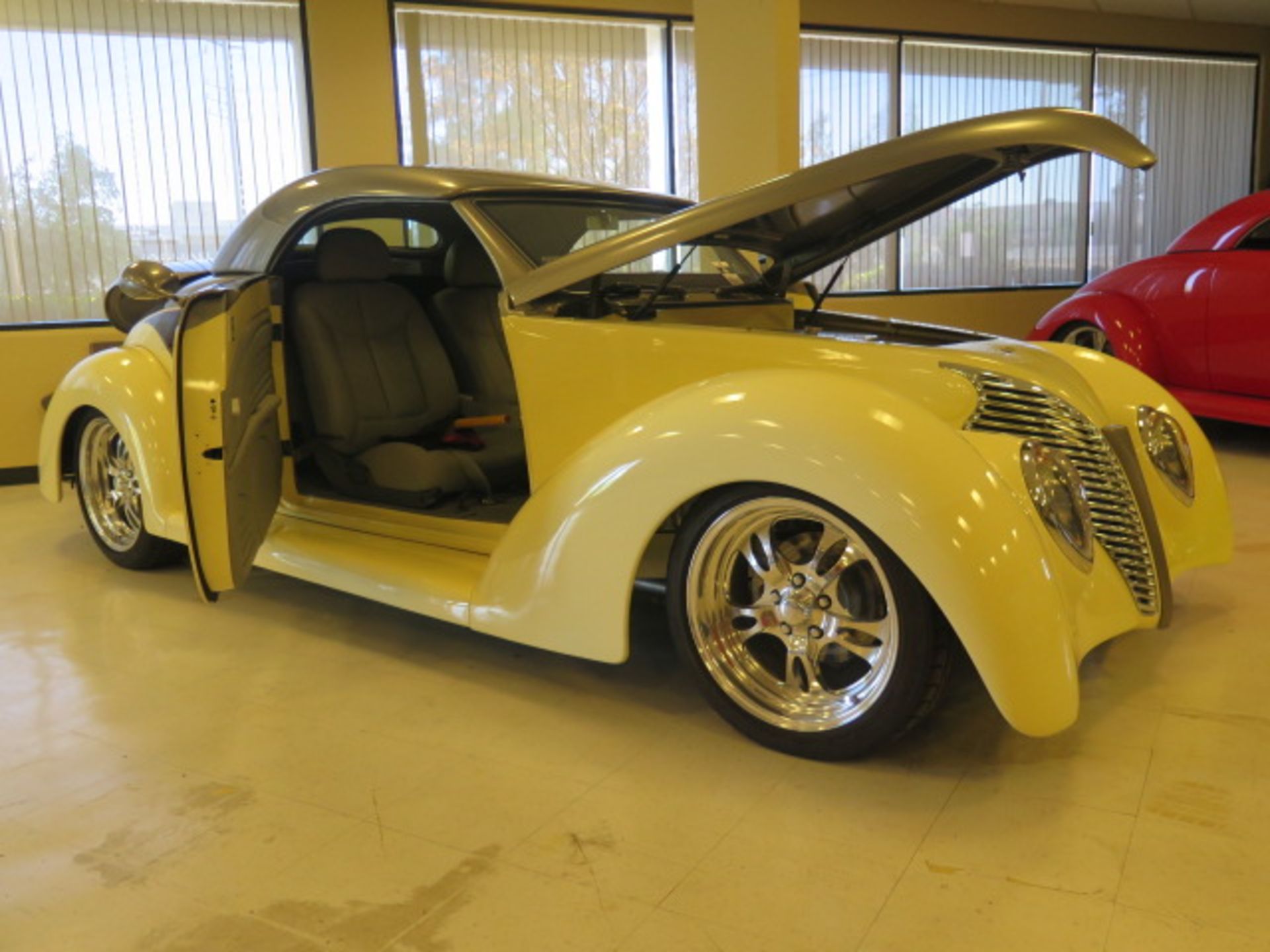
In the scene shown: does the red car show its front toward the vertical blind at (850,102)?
no

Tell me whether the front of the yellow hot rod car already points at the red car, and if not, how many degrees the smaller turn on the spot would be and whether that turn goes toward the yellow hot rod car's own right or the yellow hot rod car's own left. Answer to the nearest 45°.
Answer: approximately 90° to the yellow hot rod car's own left

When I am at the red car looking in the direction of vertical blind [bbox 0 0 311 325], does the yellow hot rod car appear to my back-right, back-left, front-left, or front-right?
front-left

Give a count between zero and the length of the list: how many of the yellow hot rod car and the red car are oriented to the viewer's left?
0

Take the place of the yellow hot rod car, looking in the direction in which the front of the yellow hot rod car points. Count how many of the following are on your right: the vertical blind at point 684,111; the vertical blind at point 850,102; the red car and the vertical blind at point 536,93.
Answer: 0

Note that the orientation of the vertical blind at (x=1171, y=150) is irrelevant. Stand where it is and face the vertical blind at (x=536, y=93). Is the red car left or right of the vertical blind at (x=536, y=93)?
left

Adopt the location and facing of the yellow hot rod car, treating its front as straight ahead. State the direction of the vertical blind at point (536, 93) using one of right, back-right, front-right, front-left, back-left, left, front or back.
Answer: back-left

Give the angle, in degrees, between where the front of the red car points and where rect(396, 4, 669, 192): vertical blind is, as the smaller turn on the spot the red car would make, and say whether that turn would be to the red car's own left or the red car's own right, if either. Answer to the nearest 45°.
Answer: approximately 135° to the red car's own right

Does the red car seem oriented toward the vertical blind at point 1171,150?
no

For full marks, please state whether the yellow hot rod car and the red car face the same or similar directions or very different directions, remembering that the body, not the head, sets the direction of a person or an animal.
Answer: same or similar directions

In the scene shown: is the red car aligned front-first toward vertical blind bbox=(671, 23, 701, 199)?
no

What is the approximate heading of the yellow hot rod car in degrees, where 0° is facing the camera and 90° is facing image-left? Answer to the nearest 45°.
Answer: approximately 315°

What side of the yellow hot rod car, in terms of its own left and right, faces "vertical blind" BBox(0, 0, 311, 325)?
back

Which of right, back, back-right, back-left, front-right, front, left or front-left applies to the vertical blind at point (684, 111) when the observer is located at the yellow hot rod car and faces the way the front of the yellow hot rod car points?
back-left
